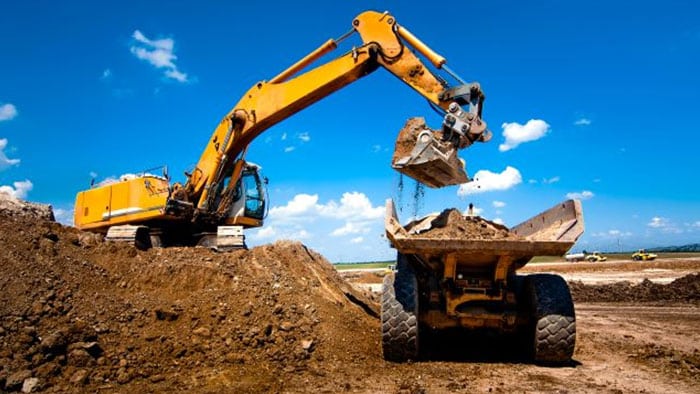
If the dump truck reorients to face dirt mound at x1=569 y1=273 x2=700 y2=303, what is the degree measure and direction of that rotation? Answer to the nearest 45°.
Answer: approximately 45° to its right

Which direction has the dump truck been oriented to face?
away from the camera

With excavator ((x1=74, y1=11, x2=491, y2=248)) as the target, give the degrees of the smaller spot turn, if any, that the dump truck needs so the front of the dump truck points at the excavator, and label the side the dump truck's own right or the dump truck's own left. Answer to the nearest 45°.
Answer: approximately 45° to the dump truck's own left

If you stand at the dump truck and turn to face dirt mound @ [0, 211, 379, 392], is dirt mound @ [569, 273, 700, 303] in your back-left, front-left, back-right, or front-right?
back-right

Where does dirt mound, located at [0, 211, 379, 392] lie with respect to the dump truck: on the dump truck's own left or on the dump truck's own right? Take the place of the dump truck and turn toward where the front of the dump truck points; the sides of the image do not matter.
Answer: on the dump truck's own left

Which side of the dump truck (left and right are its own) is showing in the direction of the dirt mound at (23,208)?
left
